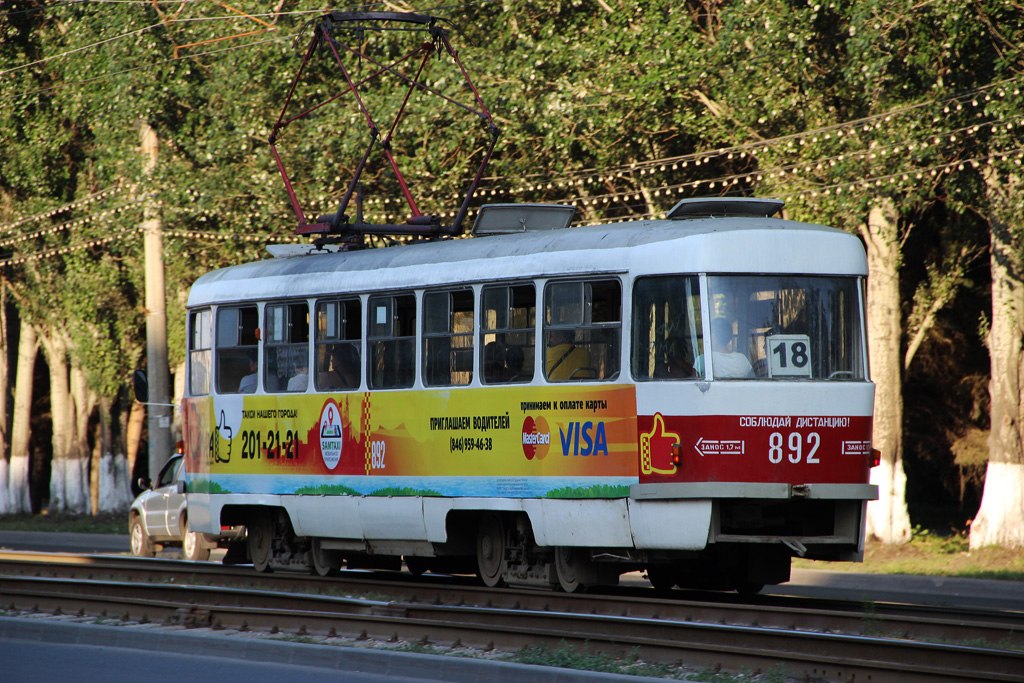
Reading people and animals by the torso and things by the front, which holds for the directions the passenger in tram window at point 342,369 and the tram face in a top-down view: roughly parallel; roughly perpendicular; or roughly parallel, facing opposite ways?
roughly parallel

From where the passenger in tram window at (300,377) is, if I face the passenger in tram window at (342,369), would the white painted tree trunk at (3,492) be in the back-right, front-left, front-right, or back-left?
back-left

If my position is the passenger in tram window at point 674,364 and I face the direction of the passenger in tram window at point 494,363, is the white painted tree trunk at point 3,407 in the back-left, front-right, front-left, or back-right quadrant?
front-right
